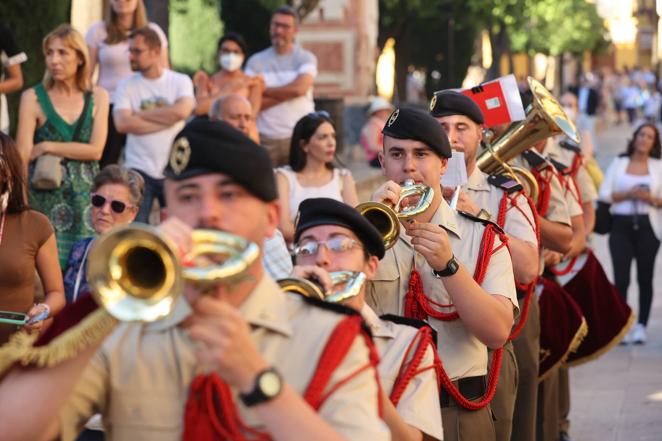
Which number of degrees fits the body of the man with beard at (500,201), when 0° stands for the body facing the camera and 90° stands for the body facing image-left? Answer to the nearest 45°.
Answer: approximately 45°

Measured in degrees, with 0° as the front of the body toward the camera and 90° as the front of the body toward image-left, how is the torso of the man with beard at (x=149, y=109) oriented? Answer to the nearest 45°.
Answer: approximately 0°

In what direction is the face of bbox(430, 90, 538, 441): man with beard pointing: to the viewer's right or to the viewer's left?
to the viewer's left

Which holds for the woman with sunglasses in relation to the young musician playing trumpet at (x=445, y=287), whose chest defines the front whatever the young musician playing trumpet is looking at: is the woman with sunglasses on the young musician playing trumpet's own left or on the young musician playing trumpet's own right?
on the young musician playing trumpet's own right

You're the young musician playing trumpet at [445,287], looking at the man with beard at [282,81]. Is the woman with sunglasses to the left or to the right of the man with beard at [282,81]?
left

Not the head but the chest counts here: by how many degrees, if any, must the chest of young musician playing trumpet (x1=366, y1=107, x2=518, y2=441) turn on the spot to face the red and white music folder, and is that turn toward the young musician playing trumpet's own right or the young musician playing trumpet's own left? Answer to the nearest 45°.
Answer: approximately 135° to the young musician playing trumpet's own right

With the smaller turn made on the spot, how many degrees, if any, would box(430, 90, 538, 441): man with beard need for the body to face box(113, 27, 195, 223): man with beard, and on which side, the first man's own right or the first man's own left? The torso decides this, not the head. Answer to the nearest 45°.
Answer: approximately 90° to the first man's own right

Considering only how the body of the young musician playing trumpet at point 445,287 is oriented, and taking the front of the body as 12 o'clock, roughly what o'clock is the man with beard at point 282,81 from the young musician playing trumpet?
The man with beard is roughly at 4 o'clock from the young musician playing trumpet.

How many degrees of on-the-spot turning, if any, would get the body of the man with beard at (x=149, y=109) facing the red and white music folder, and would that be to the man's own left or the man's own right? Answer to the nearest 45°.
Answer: approximately 45° to the man's own left

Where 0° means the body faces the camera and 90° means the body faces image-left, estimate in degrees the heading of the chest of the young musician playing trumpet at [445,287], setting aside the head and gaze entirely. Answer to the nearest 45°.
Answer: approximately 45°
